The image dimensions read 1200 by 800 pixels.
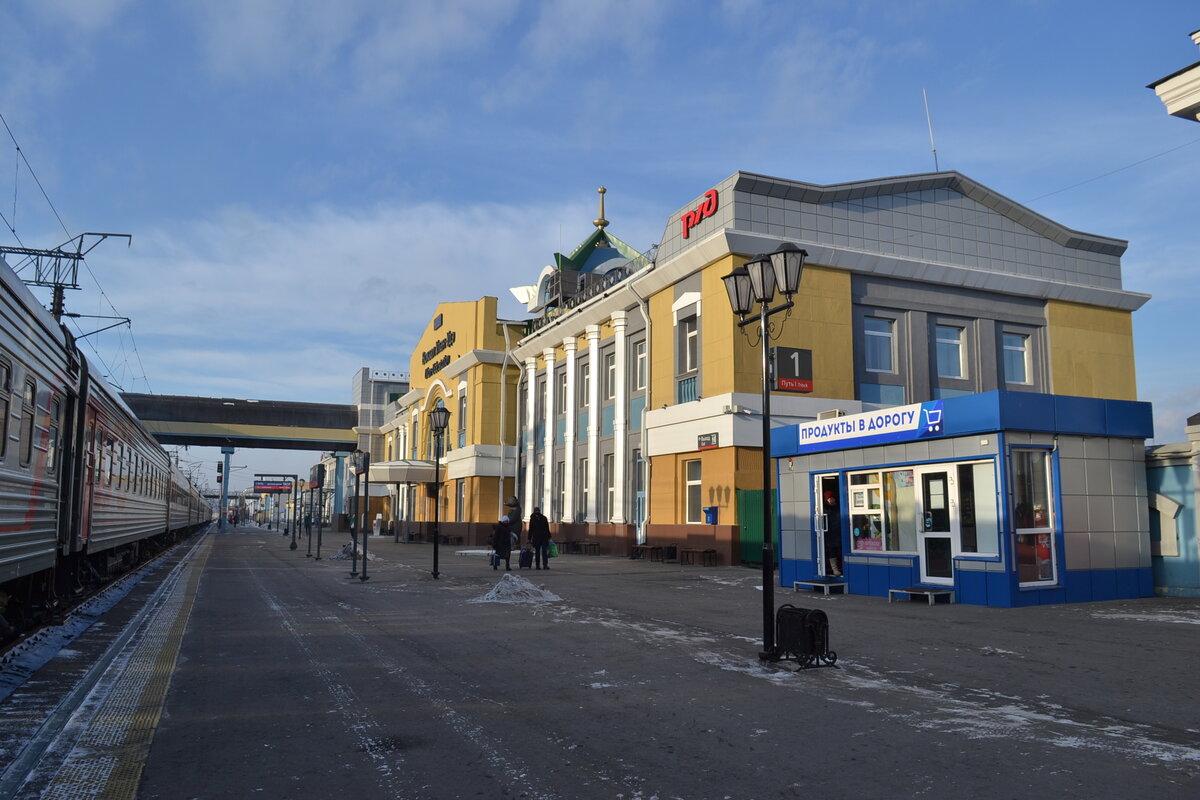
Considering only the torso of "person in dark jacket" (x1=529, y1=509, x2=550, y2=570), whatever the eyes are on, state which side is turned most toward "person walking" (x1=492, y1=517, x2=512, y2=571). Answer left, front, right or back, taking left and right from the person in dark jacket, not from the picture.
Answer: left

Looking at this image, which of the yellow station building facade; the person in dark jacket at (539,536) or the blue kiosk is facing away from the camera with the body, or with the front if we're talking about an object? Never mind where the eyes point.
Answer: the person in dark jacket

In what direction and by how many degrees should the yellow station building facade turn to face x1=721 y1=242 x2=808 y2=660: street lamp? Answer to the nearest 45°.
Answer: approximately 45° to its left

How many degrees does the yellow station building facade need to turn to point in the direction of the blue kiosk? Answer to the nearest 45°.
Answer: approximately 45° to its left

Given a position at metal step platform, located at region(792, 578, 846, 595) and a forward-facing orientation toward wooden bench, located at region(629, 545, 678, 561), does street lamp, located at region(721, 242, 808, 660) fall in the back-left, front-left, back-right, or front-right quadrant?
back-left

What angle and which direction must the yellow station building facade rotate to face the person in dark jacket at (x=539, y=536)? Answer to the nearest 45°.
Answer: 0° — it already faces them

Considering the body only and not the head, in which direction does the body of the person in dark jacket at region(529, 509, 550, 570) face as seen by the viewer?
away from the camera

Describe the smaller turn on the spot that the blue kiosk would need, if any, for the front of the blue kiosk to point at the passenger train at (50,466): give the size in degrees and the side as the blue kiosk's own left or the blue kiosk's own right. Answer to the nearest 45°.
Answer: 0° — it already faces it
